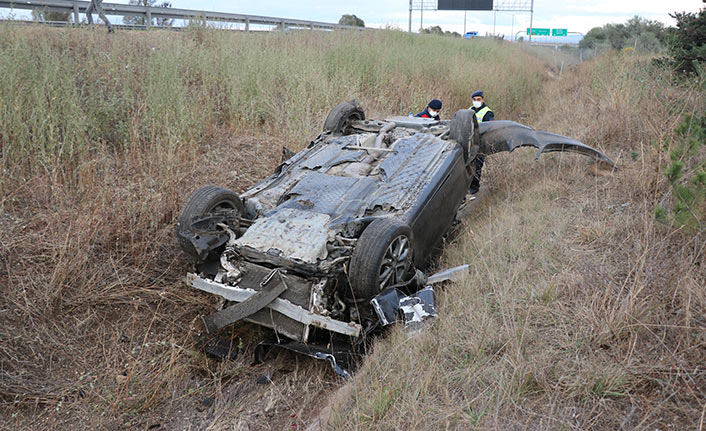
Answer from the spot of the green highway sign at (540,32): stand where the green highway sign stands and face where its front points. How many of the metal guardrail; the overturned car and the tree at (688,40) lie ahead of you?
3

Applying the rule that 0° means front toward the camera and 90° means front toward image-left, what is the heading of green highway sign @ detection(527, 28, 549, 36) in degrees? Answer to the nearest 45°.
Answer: approximately 0°

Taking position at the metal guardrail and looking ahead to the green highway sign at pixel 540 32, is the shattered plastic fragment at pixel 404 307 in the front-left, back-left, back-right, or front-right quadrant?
back-right

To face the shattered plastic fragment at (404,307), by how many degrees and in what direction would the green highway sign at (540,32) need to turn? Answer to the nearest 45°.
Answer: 0° — it already faces it

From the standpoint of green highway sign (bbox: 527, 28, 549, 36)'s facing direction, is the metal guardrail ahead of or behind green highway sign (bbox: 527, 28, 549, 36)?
ahead

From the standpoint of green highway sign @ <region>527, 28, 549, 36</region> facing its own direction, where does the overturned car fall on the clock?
The overturned car is roughly at 12 o'clock from the green highway sign.

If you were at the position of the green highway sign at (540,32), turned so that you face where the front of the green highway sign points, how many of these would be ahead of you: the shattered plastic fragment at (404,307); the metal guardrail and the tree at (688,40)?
3

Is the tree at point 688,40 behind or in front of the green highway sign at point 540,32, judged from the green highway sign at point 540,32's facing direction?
in front
